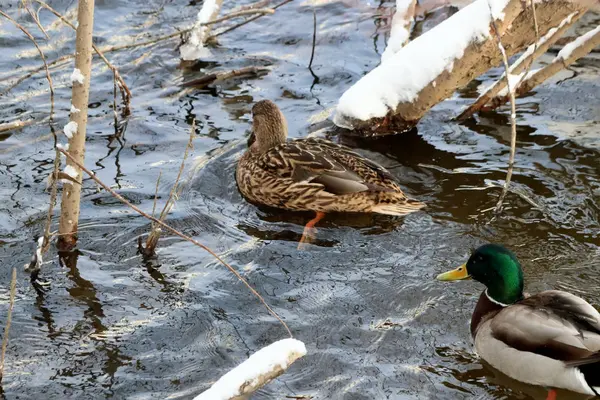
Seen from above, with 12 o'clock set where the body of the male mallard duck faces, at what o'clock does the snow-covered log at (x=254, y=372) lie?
The snow-covered log is roughly at 10 o'clock from the male mallard duck.

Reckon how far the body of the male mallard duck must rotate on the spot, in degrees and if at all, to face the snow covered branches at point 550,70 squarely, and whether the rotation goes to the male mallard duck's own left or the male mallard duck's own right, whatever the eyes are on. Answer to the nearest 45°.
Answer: approximately 90° to the male mallard duck's own right

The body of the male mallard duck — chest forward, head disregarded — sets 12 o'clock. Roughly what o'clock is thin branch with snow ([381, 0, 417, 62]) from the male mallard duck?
The thin branch with snow is roughly at 2 o'clock from the male mallard duck.

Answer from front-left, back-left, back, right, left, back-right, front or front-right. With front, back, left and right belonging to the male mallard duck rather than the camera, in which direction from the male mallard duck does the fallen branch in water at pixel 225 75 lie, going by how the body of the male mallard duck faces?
front-right

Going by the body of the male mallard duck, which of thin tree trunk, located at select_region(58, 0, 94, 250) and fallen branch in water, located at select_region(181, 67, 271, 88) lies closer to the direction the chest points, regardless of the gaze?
the thin tree trunk

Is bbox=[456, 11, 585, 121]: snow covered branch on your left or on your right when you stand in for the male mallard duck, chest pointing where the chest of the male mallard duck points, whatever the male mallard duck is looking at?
on your right

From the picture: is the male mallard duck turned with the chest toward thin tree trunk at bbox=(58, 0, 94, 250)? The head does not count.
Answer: yes

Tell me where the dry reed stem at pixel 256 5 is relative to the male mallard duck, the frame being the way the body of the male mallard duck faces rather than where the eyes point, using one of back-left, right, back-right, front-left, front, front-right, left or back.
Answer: front-right

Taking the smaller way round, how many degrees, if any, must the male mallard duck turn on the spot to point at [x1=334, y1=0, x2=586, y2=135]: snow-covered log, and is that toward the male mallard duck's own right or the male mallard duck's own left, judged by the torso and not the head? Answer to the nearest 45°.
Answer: approximately 90° to the male mallard duck's own right

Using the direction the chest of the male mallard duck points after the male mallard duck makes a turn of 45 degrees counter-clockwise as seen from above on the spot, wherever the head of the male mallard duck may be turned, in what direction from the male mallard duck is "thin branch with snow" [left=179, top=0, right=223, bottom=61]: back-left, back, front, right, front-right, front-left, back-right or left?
right

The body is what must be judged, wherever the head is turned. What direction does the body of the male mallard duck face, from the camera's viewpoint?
to the viewer's left
